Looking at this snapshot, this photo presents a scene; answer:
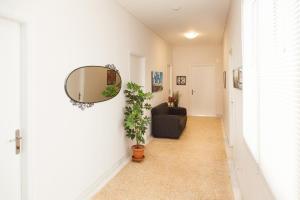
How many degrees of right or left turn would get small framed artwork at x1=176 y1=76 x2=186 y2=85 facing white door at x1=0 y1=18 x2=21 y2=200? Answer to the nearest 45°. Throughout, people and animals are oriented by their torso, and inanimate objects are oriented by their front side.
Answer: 0° — it already faces it

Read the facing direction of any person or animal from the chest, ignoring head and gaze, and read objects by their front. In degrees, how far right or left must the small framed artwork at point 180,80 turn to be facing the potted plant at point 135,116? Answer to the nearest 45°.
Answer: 0° — it already faces it

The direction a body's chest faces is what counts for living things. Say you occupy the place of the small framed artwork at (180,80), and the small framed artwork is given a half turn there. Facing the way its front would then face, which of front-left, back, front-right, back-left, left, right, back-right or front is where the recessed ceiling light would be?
back

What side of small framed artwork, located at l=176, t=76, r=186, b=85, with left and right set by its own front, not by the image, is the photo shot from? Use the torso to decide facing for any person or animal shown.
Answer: front

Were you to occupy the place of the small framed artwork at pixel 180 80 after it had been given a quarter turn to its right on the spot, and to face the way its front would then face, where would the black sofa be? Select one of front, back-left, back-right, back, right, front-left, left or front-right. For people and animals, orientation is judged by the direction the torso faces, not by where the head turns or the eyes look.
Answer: left

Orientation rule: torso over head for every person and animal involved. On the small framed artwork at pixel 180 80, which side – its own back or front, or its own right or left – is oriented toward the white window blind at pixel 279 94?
front

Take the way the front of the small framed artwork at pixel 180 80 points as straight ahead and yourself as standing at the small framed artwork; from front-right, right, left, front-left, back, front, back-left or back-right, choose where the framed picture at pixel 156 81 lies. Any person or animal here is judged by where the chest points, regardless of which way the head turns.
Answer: front
